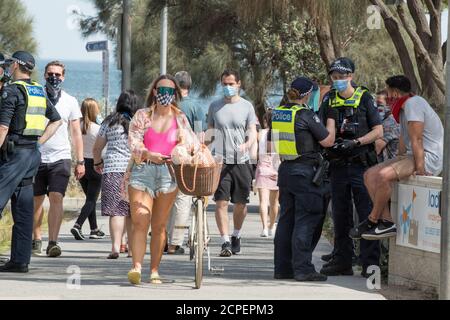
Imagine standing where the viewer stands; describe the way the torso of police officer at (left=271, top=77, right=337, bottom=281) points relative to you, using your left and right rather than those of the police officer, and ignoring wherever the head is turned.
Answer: facing away from the viewer and to the right of the viewer

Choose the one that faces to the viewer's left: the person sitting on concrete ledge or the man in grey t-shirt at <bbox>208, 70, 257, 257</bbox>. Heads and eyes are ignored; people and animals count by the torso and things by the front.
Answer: the person sitting on concrete ledge

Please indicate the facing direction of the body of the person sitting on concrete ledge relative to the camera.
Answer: to the viewer's left

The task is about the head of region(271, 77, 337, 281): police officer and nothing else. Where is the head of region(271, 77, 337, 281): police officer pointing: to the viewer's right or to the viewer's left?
to the viewer's right
